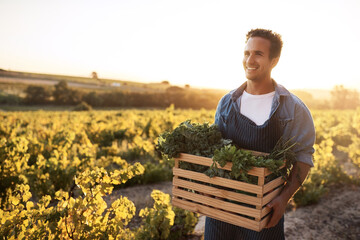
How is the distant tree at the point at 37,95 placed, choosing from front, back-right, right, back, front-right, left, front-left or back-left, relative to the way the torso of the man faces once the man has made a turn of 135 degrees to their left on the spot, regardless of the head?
back-left

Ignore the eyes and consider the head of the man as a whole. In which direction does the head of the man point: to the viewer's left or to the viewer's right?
to the viewer's left

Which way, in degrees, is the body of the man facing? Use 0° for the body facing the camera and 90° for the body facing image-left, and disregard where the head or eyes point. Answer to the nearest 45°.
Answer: approximately 45°

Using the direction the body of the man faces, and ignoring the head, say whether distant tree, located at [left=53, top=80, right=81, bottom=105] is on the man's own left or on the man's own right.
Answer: on the man's own right
